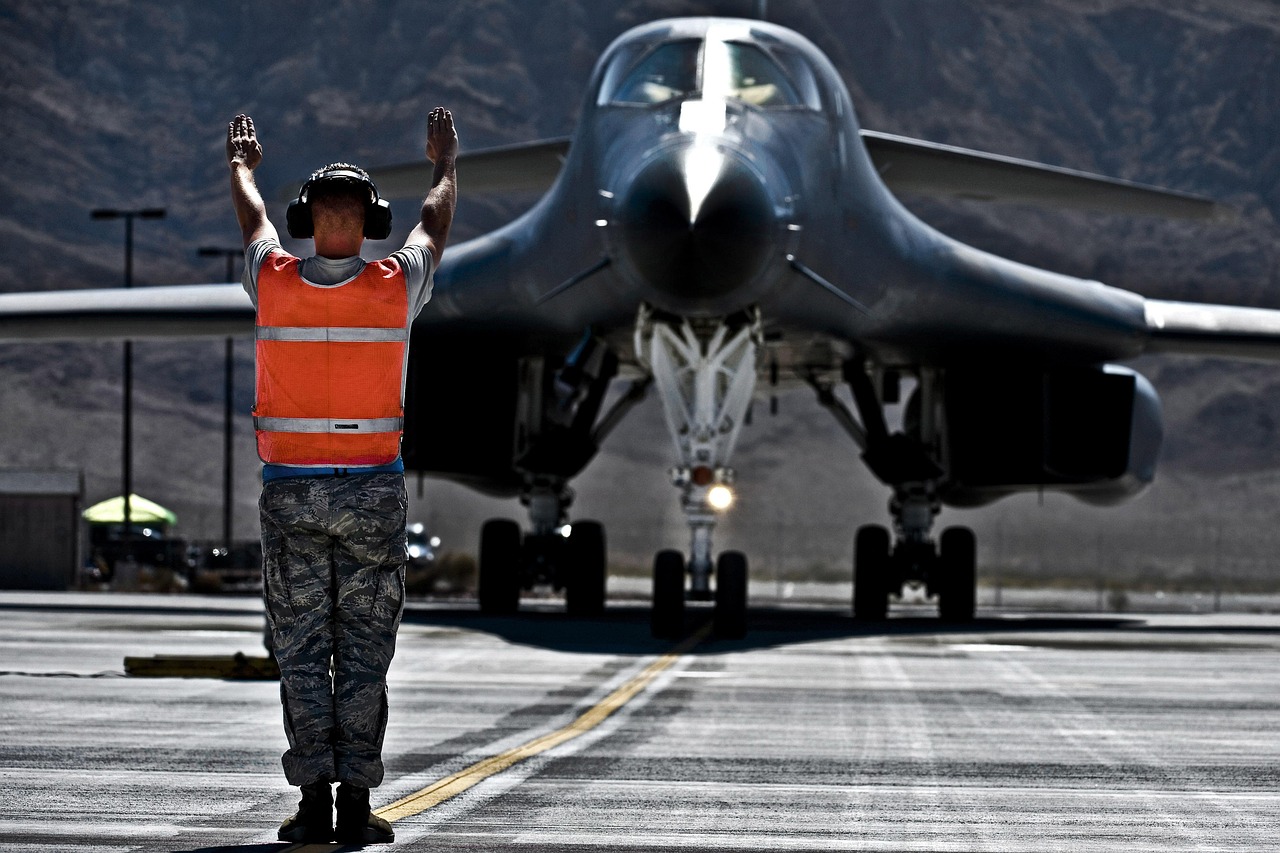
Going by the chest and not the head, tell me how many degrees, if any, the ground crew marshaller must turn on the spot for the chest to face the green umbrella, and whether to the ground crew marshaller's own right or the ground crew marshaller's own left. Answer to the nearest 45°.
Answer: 0° — they already face it

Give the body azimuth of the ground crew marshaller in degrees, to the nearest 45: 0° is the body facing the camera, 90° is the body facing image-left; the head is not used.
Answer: approximately 180°

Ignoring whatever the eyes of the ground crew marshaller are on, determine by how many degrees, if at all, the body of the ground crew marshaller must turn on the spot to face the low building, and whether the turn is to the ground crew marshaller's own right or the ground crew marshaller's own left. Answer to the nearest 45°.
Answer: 0° — they already face it
